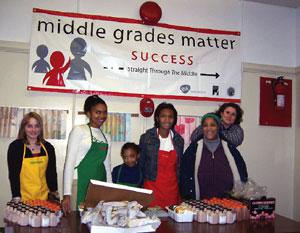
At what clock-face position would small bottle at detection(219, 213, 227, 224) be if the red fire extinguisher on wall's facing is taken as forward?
The small bottle is roughly at 12 o'clock from the red fire extinguisher on wall.

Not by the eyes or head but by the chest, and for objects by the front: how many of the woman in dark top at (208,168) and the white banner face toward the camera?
2

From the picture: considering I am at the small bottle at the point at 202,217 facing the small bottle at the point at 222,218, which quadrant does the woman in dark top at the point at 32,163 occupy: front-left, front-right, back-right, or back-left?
back-left

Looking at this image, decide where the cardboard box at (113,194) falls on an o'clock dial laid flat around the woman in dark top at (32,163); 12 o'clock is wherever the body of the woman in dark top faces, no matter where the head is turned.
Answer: The cardboard box is roughly at 11 o'clock from the woman in dark top.

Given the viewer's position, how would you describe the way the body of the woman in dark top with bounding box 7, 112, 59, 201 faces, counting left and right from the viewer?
facing the viewer

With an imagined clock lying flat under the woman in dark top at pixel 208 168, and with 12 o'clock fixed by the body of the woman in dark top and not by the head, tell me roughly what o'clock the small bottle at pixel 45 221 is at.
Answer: The small bottle is roughly at 1 o'clock from the woman in dark top.

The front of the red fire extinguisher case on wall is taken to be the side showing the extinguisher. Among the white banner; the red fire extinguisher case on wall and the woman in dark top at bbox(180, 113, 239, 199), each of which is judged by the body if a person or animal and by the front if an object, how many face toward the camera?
3

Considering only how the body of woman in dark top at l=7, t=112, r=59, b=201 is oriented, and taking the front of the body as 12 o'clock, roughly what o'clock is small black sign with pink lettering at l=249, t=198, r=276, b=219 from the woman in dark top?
The small black sign with pink lettering is roughly at 10 o'clock from the woman in dark top.

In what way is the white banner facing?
toward the camera

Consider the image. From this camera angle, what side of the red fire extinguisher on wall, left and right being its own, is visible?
front
